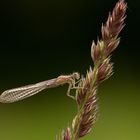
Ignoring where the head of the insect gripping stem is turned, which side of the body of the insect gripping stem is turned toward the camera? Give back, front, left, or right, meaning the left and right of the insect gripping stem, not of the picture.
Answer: right
